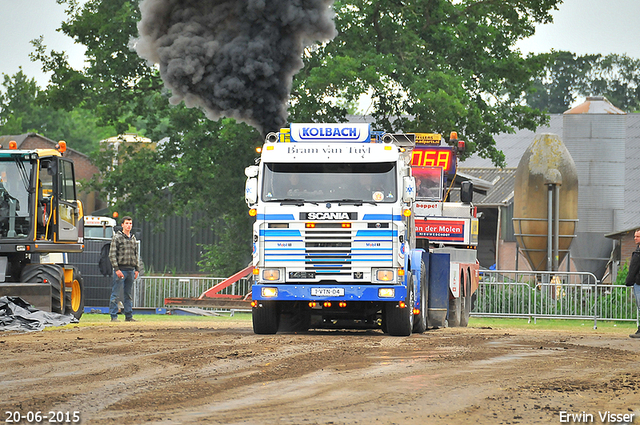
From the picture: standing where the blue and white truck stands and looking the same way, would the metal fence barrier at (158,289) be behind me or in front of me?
behind

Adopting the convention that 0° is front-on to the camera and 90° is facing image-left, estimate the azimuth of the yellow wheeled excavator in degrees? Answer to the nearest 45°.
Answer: approximately 45°

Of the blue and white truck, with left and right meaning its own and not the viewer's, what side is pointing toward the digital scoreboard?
back

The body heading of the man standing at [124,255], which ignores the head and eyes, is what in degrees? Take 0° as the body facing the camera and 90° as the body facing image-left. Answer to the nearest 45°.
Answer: approximately 315°

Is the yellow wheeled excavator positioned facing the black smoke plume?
no

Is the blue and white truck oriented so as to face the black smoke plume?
no

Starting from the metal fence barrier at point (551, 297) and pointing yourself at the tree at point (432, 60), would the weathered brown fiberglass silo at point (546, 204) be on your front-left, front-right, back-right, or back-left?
front-right

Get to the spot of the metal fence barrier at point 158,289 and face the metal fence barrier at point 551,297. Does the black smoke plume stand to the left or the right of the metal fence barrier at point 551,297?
right

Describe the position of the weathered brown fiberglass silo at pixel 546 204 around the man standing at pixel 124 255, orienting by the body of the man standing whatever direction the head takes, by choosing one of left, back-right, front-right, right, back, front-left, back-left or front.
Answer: left

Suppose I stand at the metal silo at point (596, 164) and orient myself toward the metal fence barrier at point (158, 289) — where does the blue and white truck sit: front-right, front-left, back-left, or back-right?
front-left

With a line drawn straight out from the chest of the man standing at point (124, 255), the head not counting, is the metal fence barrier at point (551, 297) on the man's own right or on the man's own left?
on the man's own left

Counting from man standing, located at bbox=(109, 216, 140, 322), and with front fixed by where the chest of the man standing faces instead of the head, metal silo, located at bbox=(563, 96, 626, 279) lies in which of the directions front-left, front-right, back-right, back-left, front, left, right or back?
left

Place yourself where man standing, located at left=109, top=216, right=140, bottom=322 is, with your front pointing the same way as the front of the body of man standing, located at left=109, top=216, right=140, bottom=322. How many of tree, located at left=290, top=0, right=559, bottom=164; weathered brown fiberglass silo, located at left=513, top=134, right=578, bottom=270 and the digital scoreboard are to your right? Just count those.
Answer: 0

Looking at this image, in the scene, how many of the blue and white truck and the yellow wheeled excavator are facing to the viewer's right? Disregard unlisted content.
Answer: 0

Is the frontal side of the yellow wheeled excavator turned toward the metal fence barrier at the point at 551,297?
no
